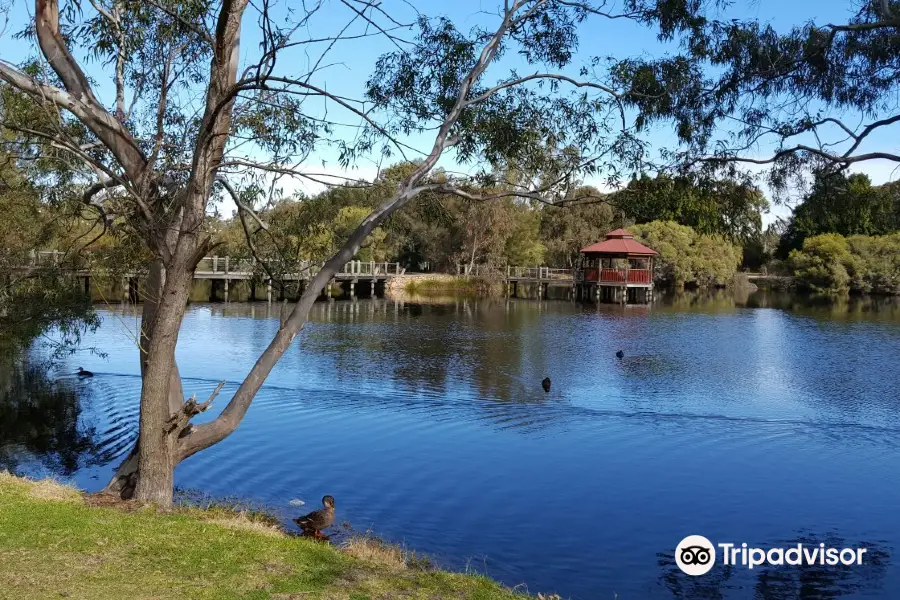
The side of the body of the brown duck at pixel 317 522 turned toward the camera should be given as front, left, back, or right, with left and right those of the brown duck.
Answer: right
